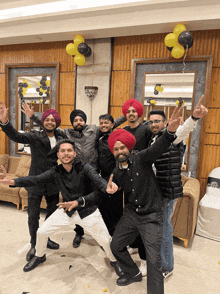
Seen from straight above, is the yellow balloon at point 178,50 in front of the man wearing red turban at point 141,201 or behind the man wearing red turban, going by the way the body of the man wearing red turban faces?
behind

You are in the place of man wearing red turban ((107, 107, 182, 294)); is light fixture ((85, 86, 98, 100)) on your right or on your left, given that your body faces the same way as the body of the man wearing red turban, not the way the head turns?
on your right

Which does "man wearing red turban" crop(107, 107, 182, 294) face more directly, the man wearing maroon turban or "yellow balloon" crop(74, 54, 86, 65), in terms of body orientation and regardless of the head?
the man wearing maroon turban

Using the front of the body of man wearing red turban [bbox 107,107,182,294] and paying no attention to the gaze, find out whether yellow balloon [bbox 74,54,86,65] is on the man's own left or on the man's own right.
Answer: on the man's own right

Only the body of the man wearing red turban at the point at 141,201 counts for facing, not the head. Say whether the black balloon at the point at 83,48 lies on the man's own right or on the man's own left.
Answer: on the man's own right

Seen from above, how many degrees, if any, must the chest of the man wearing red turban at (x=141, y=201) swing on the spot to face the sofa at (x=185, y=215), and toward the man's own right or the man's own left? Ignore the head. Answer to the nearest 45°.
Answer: approximately 180°

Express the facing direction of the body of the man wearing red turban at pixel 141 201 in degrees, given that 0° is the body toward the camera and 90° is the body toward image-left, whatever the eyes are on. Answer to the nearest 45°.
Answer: approximately 45°

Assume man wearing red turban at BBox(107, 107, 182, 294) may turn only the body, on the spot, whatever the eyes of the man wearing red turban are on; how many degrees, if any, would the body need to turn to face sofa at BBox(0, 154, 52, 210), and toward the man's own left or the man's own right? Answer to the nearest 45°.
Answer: approximately 90° to the man's own right

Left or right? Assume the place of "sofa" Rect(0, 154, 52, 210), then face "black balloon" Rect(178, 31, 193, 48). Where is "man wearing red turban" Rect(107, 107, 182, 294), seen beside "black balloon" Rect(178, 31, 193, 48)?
right
